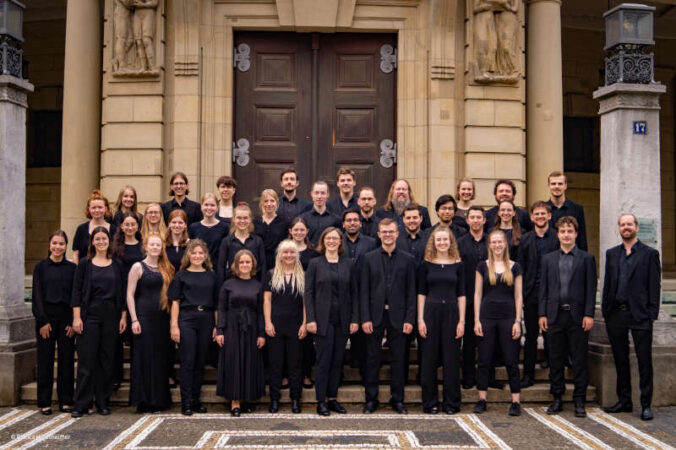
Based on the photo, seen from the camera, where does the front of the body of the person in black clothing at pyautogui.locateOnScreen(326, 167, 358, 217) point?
toward the camera

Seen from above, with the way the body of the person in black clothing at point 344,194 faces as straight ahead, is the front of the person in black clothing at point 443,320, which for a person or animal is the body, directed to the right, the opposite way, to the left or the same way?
the same way

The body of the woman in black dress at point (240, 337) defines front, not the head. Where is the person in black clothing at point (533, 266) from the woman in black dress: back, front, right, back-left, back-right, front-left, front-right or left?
left

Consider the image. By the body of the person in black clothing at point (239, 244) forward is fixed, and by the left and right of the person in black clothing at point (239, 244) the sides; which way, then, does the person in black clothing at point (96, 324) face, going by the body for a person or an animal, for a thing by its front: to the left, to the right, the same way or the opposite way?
the same way

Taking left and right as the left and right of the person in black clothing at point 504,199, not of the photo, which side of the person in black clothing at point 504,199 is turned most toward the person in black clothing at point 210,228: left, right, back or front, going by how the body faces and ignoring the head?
right

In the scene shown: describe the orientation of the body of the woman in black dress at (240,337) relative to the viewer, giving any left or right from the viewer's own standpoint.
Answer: facing the viewer

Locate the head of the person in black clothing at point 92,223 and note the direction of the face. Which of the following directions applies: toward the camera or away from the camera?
toward the camera

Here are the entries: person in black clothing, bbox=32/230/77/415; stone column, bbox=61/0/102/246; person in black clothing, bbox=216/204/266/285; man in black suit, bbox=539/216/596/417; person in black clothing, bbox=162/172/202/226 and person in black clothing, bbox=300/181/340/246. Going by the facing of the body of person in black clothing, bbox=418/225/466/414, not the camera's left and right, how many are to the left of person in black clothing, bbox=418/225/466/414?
1

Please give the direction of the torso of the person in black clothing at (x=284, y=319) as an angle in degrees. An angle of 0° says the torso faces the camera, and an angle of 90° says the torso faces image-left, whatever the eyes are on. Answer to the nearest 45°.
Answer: approximately 0°

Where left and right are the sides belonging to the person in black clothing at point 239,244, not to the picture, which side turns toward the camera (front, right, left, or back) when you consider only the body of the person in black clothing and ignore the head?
front

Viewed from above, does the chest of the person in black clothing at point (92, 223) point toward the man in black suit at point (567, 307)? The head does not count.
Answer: no

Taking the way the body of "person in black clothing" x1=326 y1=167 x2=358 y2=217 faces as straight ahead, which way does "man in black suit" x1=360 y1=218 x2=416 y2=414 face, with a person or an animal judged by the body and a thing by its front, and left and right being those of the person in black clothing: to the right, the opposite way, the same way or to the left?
the same way

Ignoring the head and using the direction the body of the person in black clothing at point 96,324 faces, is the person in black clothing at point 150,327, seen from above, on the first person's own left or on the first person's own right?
on the first person's own left

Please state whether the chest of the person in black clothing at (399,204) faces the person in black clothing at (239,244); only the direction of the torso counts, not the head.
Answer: no

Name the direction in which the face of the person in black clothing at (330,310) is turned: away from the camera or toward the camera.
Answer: toward the camera

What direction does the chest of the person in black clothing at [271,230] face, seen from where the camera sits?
toward the camera

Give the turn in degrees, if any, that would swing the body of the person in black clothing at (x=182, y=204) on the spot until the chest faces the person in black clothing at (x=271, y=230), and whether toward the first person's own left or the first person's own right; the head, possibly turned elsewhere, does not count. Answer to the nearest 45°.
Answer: approximately 45° to the first person's own left

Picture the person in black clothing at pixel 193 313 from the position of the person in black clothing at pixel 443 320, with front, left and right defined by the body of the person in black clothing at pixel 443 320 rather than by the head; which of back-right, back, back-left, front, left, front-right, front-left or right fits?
right

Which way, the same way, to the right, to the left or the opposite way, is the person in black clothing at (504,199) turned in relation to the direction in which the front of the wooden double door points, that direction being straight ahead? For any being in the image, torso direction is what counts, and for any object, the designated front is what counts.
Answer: the same way

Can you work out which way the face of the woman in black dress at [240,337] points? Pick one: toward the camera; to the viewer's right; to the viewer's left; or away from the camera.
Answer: toward the camera
